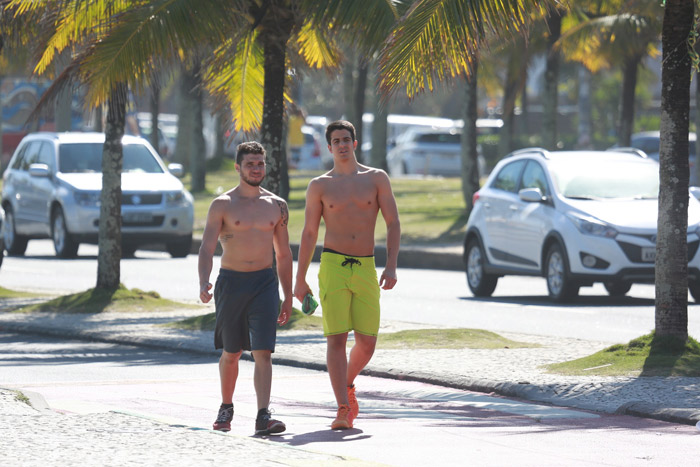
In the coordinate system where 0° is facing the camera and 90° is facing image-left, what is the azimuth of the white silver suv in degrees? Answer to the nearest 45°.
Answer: approximately 315°

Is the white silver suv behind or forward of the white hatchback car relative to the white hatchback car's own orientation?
behind

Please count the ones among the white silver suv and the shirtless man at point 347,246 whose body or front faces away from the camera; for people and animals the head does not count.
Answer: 0

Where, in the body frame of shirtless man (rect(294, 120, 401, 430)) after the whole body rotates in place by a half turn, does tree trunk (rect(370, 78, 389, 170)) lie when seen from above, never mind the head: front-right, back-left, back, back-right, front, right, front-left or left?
front

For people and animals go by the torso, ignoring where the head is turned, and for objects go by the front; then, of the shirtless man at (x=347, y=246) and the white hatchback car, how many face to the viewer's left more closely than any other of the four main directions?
0

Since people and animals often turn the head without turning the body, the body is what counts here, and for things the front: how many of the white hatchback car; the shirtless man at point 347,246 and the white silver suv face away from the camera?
0

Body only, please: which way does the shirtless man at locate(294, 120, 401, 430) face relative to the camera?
toward the camera

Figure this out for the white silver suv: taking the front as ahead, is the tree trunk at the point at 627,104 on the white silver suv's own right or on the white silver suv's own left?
on the white silver suv's own left

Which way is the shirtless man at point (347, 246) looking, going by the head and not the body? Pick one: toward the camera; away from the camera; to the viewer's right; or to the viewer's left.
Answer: toward the camera

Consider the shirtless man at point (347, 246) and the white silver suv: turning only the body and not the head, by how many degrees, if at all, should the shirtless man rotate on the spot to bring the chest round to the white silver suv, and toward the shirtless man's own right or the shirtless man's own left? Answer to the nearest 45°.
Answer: approximately 180°

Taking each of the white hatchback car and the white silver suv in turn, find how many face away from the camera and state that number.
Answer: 0

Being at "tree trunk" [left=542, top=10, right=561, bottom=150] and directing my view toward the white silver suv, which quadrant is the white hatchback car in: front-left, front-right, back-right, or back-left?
front-left
